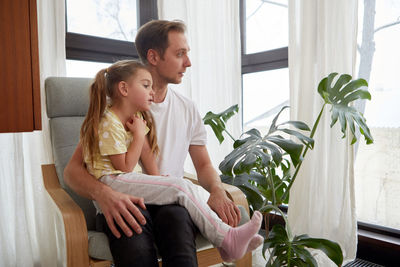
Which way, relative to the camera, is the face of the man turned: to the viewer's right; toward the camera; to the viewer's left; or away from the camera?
to the viewer's right

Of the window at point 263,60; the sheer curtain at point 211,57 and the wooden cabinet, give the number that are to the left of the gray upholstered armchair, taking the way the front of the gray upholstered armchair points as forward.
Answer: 2

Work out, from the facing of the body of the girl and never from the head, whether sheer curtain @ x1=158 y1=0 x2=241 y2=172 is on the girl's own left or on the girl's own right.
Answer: on the girl's own left

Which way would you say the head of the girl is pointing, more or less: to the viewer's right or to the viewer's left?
to the viewer's right

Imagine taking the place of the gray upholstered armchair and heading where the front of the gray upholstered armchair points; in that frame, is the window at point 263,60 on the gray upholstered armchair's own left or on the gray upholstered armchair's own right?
on the gray upholstered armchair's own left

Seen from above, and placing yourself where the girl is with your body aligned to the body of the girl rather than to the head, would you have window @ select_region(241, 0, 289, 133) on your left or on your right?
on your left

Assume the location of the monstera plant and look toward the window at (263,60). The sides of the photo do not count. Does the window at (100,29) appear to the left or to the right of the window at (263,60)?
left

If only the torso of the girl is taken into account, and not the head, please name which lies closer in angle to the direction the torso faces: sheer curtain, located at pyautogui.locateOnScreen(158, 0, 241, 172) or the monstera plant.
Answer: the monstera plant

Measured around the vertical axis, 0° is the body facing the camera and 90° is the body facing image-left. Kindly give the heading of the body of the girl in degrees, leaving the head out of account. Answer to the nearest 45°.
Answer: approximately 270°

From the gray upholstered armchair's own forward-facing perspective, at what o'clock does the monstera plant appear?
The monstera plant is roughly at 11 o'clock from the gray upholstered armchair.

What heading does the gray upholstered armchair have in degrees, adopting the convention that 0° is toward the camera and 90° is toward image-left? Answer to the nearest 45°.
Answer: approximately 315°
